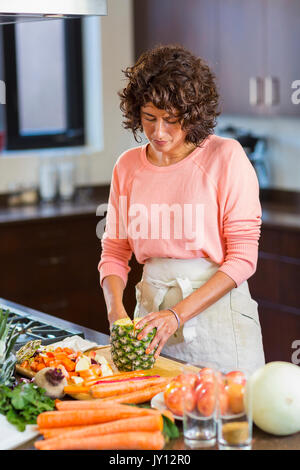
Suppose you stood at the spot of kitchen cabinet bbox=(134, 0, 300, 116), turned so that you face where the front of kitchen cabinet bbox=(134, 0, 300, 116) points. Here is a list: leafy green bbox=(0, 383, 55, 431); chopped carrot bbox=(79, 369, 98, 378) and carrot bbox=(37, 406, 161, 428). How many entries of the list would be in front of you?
3

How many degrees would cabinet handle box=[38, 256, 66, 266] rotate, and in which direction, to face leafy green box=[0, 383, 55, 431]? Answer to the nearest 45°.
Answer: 0° — it already faces it

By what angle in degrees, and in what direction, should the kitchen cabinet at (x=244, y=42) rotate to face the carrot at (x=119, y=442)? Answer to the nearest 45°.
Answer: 0° — it already faces it

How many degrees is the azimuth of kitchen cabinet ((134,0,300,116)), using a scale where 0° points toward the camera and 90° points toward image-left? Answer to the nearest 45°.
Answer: approximately 0°

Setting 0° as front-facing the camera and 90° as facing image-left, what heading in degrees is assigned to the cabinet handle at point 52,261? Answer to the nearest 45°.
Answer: approximately 0°

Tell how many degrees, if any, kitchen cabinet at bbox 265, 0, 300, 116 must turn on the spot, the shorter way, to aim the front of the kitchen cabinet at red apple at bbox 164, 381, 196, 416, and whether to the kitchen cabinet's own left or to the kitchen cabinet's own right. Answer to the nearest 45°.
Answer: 0° — it already faces it

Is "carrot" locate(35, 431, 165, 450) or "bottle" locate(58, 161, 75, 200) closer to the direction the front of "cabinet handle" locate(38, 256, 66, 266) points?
the carrot

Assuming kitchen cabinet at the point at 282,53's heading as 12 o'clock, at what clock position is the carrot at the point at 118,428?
The carrot is roughly at 12 o'clock from the kitchen cabinet.

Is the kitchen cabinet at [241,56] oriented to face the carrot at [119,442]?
yes
